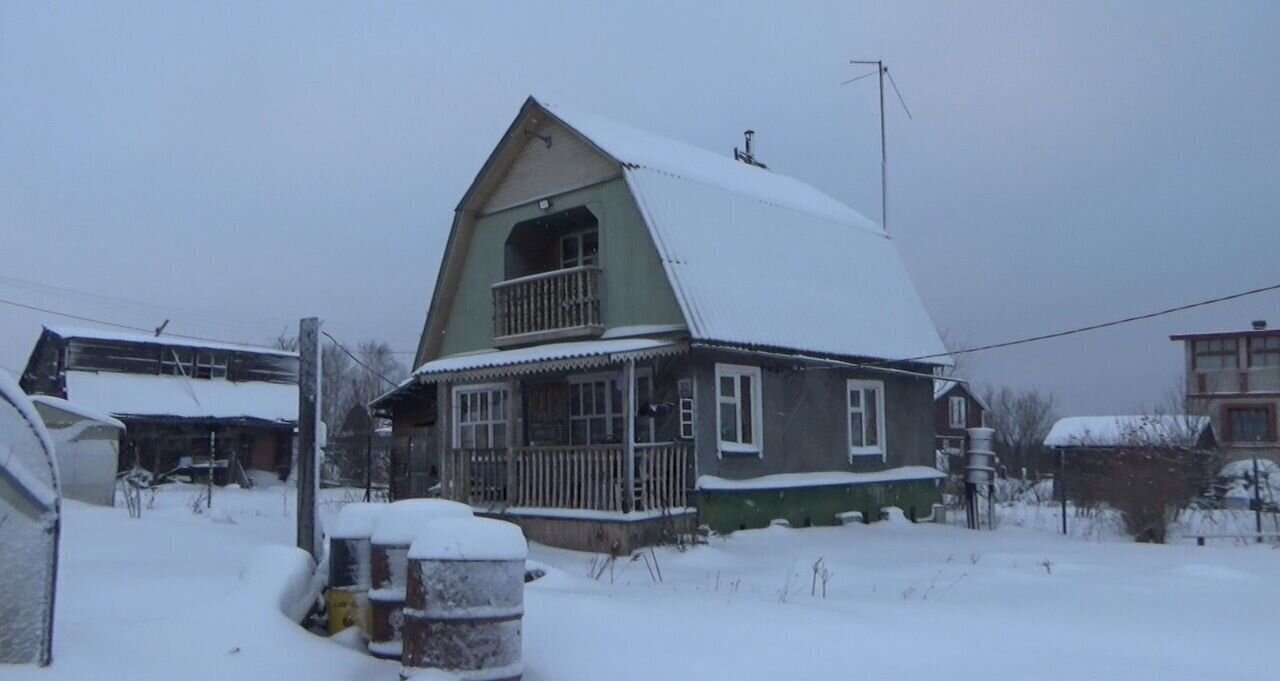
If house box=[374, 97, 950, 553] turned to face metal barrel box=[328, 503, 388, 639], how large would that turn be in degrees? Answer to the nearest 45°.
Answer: approximately 45° to its left

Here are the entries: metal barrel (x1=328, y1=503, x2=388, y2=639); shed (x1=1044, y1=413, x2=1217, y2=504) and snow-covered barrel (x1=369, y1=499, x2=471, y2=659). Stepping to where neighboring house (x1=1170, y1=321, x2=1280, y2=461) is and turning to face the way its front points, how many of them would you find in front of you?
3

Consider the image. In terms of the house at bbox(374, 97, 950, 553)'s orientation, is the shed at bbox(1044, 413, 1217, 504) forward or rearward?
rearward

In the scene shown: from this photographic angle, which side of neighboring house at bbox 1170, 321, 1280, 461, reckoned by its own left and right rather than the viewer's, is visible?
front

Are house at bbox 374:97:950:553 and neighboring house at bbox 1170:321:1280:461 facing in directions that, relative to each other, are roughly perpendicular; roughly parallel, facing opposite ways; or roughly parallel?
roughly parallel

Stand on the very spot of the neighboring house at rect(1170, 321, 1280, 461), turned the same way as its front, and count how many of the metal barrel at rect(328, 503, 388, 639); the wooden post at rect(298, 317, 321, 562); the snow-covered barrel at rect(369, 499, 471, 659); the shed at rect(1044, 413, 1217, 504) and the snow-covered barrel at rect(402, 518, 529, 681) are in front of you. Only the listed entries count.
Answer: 5

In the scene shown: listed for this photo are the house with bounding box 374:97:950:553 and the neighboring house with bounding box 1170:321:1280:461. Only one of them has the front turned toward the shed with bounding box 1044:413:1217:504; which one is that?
the neighboring house

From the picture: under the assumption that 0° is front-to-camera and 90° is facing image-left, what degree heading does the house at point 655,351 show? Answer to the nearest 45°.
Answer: approximately 45°

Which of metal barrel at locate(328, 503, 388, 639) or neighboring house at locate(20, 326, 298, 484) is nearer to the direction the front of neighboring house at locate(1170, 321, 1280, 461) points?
the metal barrel

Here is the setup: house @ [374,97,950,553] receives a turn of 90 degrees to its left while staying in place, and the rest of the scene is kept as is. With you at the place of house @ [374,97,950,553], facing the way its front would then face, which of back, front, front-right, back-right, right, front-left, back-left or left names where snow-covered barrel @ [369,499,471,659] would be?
front-right

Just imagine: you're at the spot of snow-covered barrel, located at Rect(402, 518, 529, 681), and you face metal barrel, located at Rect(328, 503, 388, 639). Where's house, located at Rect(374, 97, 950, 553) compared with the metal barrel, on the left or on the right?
right

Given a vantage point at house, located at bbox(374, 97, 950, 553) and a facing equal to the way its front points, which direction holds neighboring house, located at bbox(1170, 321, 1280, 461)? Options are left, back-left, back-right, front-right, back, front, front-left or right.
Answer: back

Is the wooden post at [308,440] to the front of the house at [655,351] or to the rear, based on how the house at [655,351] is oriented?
to the front

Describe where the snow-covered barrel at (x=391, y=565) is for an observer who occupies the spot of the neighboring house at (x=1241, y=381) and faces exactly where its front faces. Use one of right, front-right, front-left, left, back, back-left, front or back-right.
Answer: front

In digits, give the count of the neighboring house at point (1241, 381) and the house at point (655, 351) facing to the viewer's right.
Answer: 0
